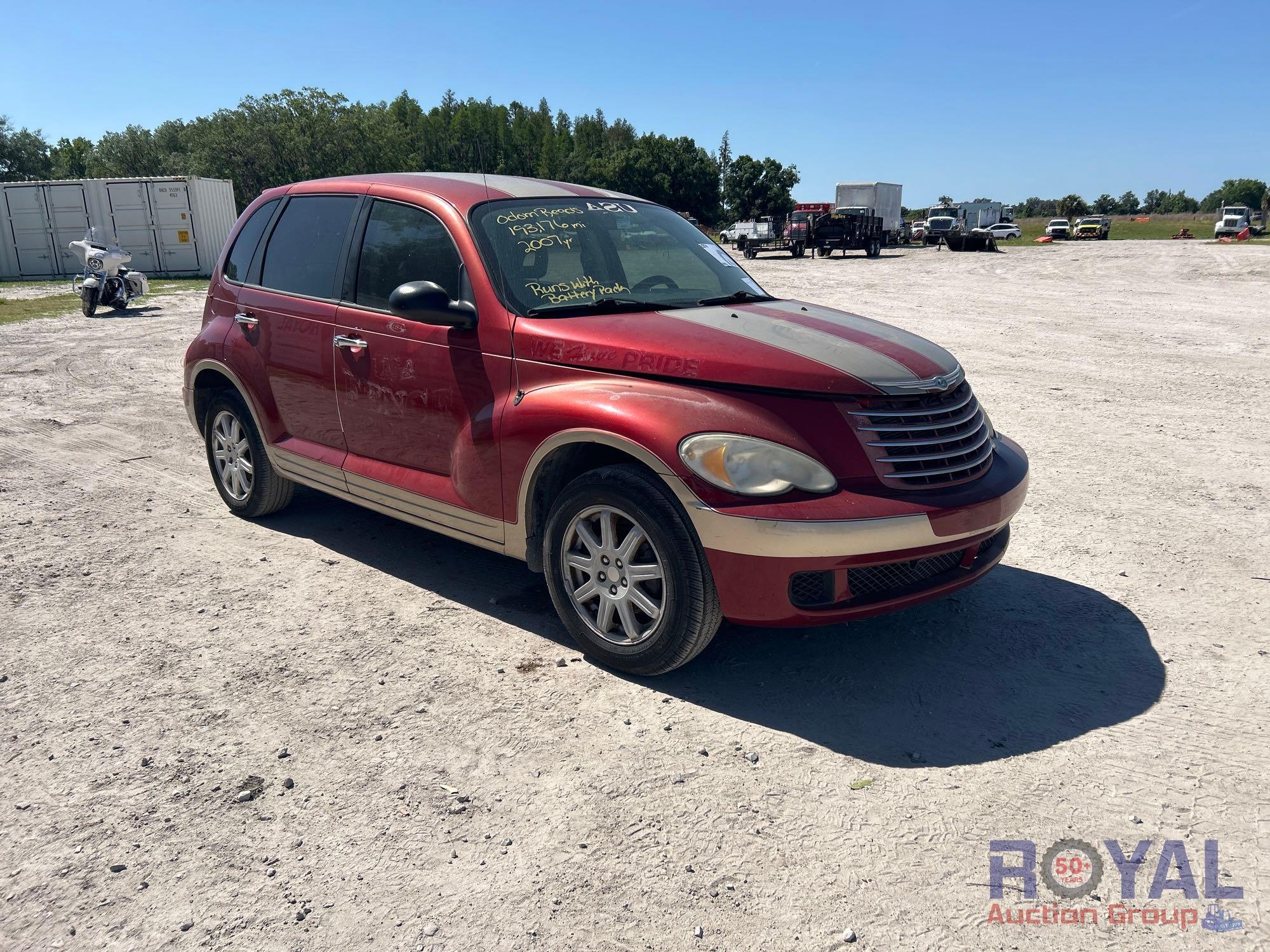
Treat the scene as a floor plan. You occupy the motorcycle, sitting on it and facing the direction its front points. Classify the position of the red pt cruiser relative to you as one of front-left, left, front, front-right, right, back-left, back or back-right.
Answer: front-left

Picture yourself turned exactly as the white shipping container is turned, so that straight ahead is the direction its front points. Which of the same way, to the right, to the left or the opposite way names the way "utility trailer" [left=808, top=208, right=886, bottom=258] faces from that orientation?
to the right

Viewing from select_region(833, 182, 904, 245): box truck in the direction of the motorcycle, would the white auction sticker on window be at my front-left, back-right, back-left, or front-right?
front-left

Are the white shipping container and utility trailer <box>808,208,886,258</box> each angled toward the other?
no

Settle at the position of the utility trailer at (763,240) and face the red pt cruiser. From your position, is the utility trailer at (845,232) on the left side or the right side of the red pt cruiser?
left

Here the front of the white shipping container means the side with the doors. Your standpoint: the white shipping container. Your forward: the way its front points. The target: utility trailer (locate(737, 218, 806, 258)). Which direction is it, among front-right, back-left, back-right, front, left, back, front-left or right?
left

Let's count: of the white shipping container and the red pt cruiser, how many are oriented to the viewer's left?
0

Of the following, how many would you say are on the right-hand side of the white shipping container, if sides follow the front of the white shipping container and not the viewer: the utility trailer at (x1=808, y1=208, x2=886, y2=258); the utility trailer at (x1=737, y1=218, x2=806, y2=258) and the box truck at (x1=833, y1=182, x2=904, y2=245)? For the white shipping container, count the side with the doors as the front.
0

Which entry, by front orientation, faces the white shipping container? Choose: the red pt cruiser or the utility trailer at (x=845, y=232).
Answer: the utility trailer

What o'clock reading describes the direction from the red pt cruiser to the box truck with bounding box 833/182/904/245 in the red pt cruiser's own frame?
The box truck is roughly at 8 o'clock from the red pt cruiser.

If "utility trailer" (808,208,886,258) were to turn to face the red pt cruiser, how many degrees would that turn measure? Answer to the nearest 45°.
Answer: approximately 45° to its left

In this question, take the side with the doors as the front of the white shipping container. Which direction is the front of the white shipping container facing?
toward the camera

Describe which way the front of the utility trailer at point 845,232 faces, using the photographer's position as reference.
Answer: facing the viewer and to the left of the viewer

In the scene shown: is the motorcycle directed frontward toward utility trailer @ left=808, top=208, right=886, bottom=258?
no

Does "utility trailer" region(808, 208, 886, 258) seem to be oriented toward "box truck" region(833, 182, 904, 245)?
no

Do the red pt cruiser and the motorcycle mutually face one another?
no

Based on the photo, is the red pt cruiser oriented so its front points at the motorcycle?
no

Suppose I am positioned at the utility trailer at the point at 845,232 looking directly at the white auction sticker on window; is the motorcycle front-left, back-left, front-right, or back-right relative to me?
front-right
